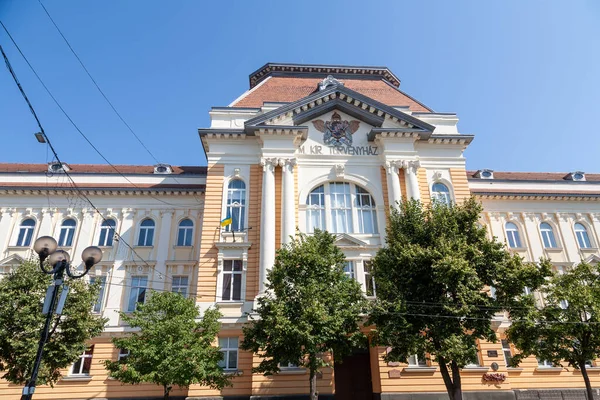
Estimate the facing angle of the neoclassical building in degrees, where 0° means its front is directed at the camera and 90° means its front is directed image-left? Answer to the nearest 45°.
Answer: approximately 0°

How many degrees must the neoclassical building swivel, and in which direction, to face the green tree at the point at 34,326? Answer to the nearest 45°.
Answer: approximately 45° to its right

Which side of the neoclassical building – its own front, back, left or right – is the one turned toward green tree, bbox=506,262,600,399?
left
